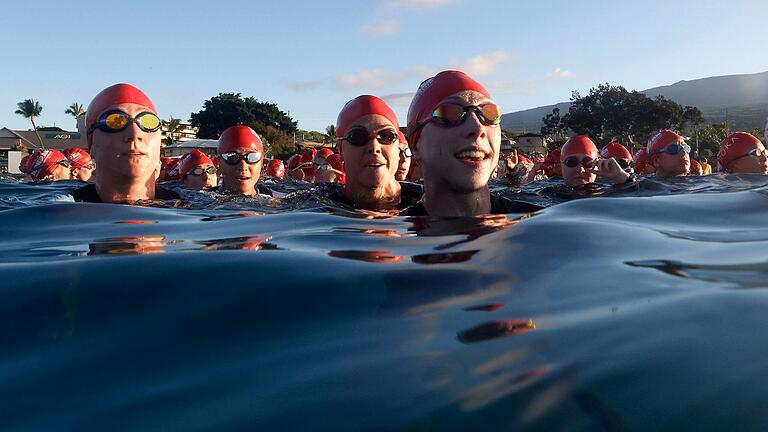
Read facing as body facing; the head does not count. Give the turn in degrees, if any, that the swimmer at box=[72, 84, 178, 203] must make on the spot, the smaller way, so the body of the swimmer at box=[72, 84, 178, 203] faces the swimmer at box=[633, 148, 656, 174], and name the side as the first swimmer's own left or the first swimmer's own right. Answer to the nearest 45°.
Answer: approximately 135° to the first swimmer's own left

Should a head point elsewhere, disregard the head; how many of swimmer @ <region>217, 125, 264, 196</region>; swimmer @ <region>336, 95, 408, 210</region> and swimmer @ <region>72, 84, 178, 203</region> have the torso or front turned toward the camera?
3

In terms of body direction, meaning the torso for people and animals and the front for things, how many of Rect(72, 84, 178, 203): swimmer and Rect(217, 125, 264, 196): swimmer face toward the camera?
2

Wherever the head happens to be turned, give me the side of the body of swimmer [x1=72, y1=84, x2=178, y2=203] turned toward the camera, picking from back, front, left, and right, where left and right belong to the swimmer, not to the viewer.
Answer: front

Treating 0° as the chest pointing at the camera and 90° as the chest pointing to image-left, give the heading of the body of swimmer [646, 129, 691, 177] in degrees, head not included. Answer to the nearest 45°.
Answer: approximately 315°

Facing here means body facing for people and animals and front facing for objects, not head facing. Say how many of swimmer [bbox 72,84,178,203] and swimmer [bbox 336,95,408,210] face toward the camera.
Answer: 2

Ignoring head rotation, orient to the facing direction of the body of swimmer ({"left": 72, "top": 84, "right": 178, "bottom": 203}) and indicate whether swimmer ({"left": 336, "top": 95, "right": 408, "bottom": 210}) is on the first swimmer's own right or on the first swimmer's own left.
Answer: on the first swimmer's own left

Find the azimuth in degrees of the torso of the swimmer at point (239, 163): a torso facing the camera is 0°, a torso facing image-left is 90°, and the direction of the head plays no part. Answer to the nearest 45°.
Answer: approximately 0°

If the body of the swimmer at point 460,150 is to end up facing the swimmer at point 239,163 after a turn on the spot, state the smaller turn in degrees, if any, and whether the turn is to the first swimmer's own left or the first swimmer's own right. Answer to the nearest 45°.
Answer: approximately 180°

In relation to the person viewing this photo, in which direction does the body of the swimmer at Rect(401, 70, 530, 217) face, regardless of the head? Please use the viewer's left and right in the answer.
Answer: facing the viewer and to the right of the viewer
